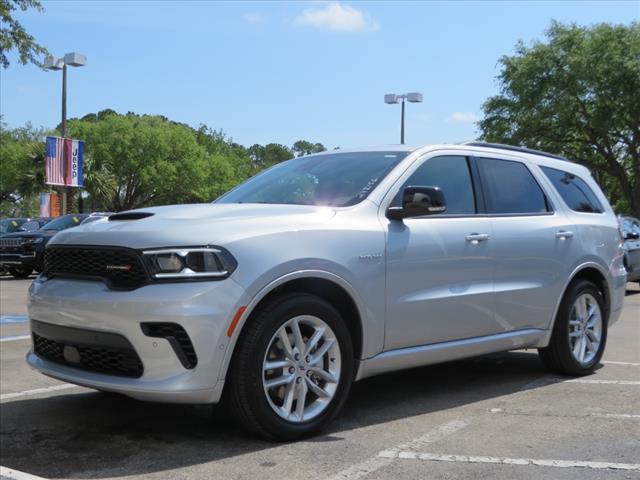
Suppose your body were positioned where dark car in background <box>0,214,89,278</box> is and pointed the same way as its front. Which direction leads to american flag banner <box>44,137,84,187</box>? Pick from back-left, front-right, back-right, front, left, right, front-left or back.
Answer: back-right

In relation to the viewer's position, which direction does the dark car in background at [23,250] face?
facing the viewer and to the left of the viewer

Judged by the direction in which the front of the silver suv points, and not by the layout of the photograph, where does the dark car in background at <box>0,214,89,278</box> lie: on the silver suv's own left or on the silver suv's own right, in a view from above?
on the silver suv's own right

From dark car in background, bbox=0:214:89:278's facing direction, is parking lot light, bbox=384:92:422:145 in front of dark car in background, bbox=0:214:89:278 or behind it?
behind

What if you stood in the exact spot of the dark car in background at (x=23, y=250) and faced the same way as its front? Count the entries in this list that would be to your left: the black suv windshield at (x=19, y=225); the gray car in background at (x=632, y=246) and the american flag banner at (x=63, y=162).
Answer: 1

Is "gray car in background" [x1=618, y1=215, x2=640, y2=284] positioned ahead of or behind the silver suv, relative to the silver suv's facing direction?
behind

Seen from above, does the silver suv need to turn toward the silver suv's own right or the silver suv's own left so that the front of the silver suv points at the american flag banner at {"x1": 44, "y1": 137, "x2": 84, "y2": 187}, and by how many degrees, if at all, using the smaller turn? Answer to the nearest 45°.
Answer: approximately 135° to the silver suv's own right

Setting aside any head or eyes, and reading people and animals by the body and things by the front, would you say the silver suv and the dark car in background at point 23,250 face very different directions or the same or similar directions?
same or similar directions

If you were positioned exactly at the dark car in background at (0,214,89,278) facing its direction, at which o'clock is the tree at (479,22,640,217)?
The tree is roughly at 7 o'clock from the dark car in background.

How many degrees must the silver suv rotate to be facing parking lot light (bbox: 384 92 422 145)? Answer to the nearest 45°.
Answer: approximately 135° to its right

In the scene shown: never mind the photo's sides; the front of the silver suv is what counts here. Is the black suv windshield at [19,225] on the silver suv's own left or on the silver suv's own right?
on the silver suv's own right

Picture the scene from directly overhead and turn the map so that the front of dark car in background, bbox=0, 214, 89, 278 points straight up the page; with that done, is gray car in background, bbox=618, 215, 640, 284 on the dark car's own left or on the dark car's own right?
on the dark car's own left

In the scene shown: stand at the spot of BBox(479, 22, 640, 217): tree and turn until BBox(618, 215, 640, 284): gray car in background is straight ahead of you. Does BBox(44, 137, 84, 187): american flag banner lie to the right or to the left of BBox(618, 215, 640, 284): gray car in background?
right

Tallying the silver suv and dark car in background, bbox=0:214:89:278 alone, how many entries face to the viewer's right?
0
